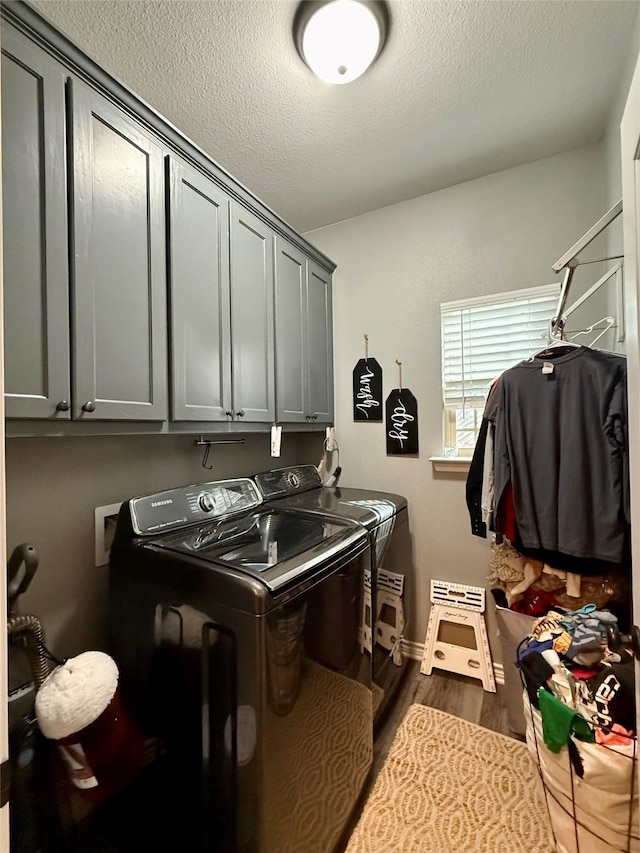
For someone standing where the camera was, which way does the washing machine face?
facing the viewer and to the right of the viewer

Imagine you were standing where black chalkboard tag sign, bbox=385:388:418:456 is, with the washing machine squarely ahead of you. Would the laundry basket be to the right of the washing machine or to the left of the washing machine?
left

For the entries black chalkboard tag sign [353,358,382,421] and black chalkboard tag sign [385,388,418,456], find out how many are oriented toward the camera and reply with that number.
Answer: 2

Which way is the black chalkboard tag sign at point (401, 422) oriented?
toward the camera

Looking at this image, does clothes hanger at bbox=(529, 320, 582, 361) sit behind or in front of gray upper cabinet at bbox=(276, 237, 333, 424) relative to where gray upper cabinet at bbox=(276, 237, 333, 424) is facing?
in front

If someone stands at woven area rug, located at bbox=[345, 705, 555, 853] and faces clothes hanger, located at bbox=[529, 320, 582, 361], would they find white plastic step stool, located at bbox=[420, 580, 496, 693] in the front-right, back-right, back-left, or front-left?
front-left

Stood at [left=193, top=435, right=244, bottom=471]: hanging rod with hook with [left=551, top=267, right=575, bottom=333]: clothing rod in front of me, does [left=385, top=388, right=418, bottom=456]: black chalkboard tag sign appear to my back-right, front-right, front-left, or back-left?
front-left

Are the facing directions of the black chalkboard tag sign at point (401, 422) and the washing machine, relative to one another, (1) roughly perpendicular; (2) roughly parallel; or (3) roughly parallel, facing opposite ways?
roughly perpendicular

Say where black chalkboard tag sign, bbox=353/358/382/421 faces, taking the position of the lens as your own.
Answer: facing the viewer
